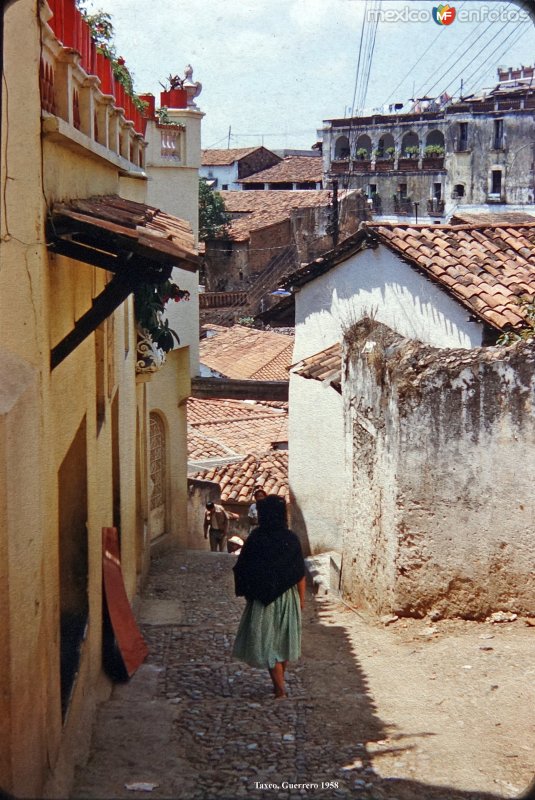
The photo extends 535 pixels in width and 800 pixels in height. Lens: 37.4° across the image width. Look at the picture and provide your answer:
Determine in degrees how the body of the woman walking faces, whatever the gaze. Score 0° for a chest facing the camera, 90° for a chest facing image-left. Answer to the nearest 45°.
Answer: approximately 180°

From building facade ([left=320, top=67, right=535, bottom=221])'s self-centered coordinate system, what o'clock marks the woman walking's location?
The woman walking is roughly at 12 o'clock from the building facade.

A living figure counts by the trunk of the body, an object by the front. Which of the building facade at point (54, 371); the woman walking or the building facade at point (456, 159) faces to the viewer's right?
the building facade at point (54, 371)

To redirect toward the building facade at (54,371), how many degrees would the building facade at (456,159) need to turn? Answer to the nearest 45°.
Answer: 0° — it already faces it

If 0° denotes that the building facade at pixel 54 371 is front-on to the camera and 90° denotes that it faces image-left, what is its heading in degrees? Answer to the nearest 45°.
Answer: approximately 270°

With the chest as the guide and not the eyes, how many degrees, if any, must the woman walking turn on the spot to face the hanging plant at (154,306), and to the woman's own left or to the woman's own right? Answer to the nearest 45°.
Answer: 0° — they already face it

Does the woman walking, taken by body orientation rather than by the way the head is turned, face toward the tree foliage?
yes

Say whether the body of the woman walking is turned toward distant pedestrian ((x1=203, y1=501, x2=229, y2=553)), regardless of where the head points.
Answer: yes

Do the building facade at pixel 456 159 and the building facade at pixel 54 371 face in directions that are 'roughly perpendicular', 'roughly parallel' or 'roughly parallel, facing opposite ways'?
roughly perpendicular

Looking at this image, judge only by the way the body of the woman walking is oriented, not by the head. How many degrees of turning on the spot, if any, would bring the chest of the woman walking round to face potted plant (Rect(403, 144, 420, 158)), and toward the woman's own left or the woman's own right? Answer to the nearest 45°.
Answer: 0° — they already face it

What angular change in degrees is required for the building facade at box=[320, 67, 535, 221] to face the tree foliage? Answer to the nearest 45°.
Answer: approximately 45° to its right
